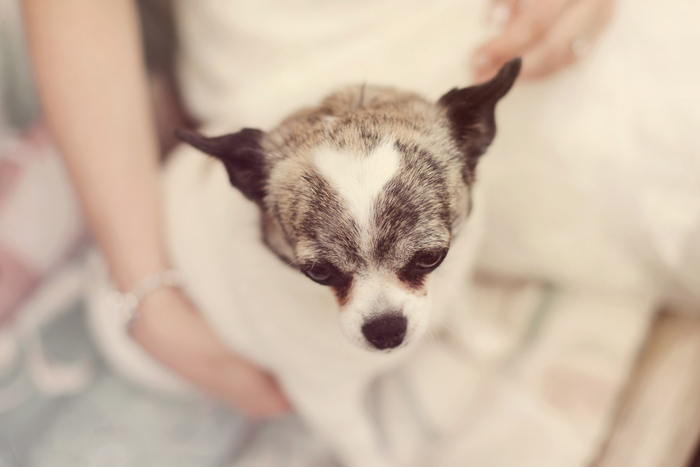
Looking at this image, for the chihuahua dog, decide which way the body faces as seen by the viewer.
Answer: toward the camera
